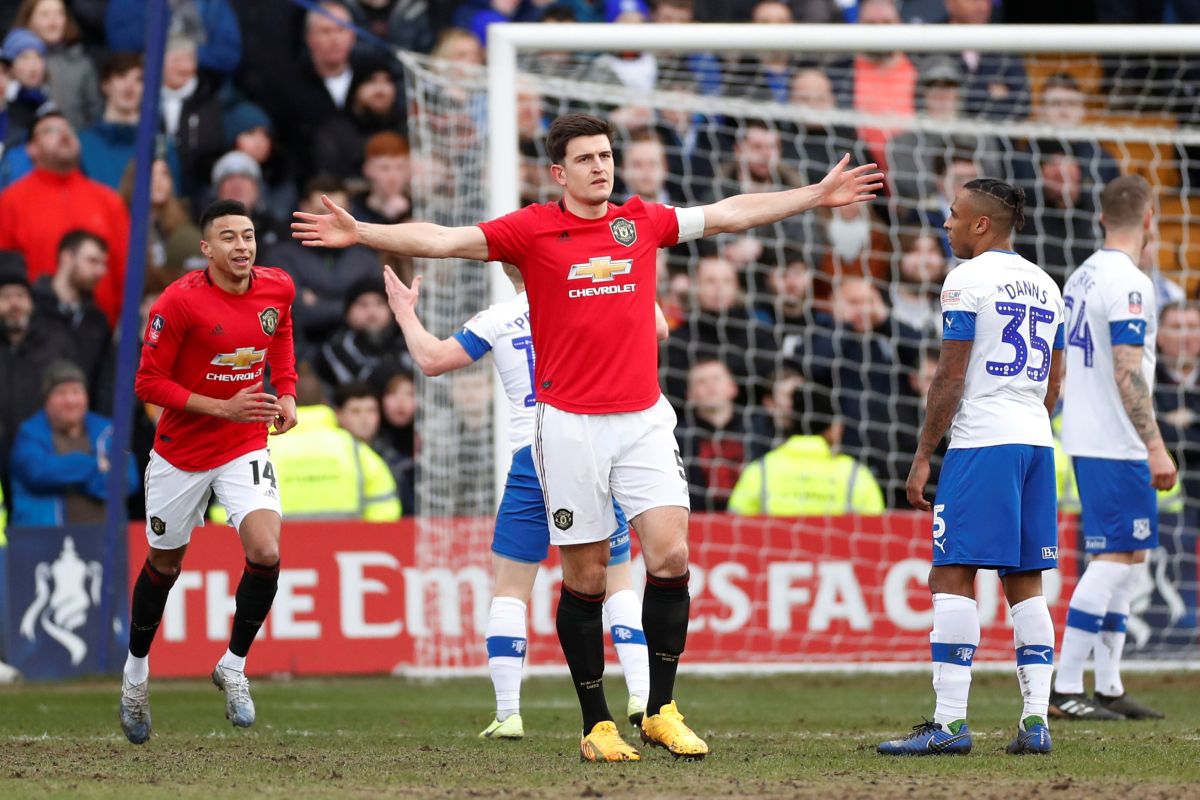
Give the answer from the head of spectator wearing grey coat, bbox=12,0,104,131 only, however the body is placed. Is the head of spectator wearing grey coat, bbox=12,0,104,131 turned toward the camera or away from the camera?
toward the camera

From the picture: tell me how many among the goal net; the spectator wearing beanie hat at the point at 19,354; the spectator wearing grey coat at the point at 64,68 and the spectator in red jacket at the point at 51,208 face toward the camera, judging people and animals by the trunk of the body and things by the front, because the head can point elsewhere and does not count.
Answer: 4

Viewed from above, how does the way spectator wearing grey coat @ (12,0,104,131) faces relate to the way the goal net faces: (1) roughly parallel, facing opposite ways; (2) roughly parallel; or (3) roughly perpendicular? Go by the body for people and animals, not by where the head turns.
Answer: roughly parallel

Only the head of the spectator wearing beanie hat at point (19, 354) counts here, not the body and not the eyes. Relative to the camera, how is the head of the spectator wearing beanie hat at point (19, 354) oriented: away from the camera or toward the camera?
toward the camera

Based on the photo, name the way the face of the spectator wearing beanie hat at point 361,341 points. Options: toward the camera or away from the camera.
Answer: toward the camera

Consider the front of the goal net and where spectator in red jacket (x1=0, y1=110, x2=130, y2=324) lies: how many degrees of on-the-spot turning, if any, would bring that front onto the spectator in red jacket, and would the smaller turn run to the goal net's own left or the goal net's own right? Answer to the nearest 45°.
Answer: approximately 90° to the goal net's own right

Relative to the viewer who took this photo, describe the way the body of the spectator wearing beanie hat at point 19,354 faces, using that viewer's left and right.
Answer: facing the viewer

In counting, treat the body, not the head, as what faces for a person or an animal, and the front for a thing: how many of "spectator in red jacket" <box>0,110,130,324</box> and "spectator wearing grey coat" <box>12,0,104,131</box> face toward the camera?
2

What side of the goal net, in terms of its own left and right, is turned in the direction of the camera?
front

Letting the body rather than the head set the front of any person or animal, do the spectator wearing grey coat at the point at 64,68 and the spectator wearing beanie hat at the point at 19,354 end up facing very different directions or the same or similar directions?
same or similar directions

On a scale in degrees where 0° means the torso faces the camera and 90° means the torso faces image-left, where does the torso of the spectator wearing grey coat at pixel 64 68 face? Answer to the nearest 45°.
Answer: approximately 0°
